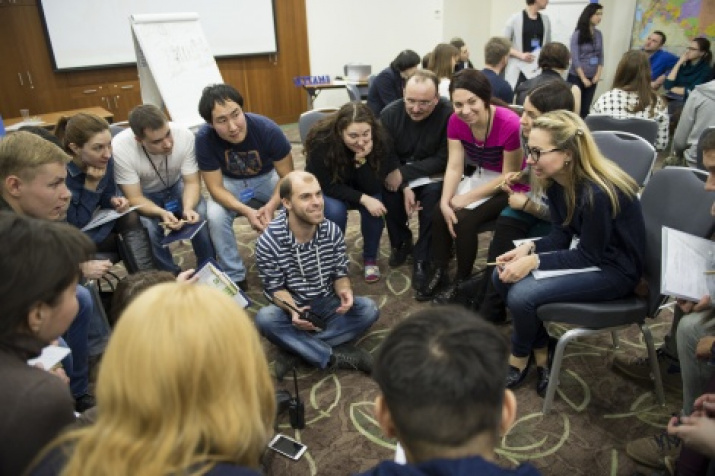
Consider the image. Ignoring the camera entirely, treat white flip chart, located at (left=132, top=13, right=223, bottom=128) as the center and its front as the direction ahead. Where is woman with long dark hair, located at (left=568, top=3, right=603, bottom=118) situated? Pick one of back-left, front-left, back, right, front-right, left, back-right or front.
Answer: front-left

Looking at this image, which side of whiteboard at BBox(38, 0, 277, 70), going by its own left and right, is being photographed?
front

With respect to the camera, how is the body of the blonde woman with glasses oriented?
to the viewer's left

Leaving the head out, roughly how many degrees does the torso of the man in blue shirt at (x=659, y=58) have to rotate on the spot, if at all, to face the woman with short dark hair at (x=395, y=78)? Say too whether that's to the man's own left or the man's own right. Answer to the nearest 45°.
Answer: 0° — they already face them

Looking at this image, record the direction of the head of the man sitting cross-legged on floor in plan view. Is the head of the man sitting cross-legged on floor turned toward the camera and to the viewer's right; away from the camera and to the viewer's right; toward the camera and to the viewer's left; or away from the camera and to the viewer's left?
toward the camera and to the viewer's right

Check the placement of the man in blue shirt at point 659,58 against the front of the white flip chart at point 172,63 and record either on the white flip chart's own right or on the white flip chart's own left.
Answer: on the white flip chart's own left

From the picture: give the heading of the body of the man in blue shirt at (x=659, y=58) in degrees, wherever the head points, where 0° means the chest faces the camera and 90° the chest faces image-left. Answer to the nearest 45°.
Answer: approximately 45°

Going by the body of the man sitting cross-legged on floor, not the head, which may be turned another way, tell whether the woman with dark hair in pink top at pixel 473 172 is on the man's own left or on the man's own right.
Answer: on the man's own left

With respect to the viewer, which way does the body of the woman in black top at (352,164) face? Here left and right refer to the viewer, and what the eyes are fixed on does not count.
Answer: facing the viewer

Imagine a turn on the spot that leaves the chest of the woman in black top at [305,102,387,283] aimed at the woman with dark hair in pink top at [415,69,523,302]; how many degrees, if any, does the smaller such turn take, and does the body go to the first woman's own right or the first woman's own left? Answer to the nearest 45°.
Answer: approximately 90° to the first woman's own left

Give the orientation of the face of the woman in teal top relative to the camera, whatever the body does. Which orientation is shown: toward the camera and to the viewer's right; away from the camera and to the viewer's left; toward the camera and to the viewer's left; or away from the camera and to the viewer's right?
toward the camera and to the viewer's left

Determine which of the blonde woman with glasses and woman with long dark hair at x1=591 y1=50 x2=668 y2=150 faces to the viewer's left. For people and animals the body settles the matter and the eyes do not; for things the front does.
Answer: the blonde woman with glasses

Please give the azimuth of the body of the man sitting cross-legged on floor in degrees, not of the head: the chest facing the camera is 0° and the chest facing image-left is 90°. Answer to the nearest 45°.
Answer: approximately 0°

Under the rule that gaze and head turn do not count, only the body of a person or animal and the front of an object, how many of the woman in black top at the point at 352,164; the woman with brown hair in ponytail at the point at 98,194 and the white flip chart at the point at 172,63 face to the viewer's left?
0
